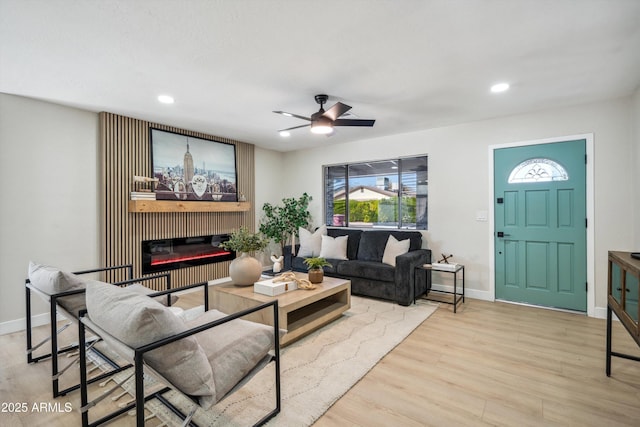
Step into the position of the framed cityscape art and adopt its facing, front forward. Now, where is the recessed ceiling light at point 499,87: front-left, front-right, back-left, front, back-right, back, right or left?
front

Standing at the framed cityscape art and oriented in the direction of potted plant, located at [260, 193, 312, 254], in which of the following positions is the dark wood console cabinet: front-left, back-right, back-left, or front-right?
front-right

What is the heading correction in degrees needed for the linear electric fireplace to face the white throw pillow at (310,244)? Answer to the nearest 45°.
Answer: approximately 45° to its left

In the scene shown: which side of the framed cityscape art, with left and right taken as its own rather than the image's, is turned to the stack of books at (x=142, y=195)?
right

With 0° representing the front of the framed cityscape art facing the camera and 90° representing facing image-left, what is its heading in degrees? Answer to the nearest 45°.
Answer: approximately 315°

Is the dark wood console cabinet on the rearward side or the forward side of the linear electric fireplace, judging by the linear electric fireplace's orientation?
on the forward side

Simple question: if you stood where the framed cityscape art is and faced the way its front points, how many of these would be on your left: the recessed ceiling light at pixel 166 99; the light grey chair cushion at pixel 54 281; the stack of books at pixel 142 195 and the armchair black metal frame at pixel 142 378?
0

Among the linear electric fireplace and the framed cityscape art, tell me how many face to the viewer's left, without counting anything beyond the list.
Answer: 0

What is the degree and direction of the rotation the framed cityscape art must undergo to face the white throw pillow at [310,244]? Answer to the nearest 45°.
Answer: approximately 45° to its left

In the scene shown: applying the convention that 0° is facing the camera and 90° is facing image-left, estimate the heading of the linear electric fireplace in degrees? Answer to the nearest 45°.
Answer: approximately 315°

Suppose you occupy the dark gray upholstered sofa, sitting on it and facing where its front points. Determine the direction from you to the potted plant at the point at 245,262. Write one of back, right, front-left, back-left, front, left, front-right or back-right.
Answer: front

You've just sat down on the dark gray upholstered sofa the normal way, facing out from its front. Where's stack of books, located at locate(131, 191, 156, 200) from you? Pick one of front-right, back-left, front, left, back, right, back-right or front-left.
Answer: front-right

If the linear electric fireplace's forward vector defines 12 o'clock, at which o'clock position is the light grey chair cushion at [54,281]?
The light grey chair cushion is roughly at 2 o'clock from the linear electric fireplace.

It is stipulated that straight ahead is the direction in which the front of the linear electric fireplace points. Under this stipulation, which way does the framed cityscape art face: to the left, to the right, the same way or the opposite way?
the same way

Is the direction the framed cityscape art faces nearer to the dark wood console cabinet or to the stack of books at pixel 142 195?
the dark wood console cabinet

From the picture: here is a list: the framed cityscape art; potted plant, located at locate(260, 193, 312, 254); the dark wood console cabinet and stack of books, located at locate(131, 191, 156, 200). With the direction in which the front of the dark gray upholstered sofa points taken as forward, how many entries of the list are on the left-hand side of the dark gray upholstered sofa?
1

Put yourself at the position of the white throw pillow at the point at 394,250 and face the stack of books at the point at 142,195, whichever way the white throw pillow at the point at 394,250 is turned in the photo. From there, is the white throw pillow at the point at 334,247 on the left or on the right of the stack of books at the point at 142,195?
right

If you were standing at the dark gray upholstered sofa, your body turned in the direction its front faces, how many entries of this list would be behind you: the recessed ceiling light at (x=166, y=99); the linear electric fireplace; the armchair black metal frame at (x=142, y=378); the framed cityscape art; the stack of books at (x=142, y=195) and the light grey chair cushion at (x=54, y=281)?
0
